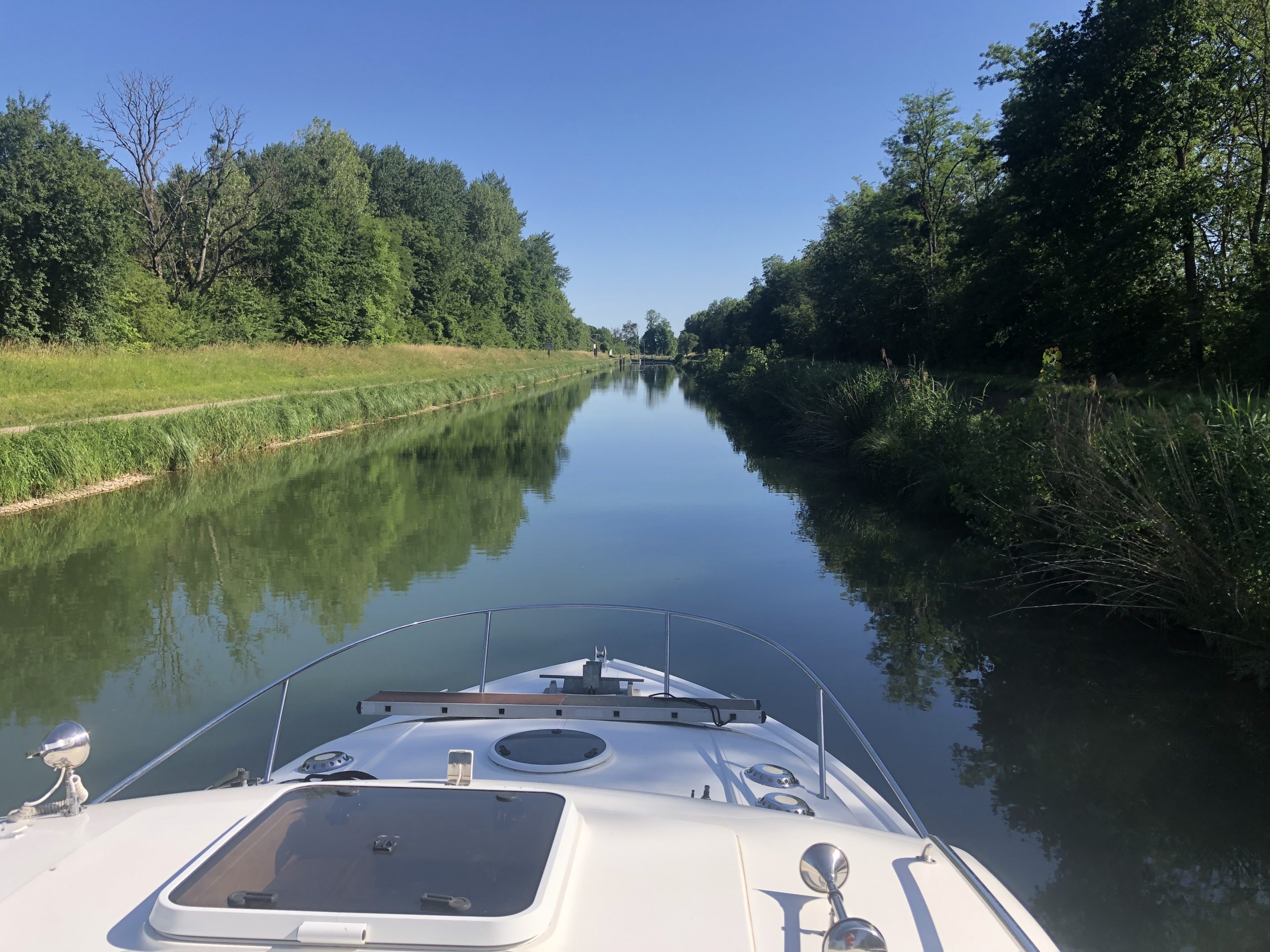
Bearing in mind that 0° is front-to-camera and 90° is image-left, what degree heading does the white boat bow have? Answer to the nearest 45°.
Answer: approximately 180°

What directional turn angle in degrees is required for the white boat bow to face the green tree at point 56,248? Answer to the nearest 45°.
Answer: approximately 45° to its left
